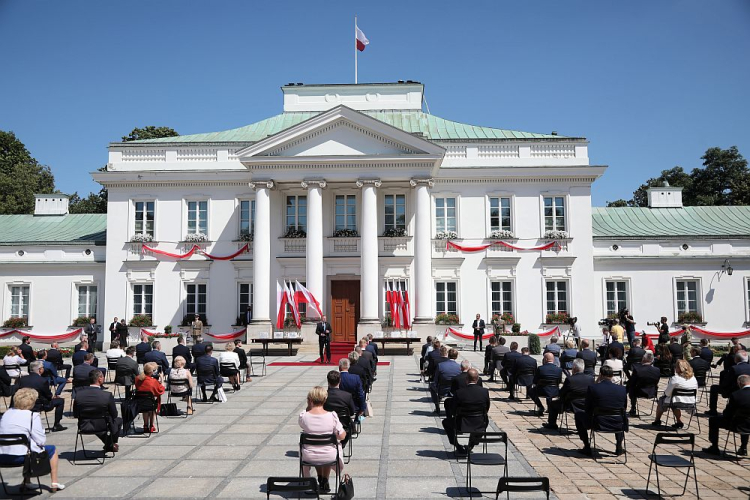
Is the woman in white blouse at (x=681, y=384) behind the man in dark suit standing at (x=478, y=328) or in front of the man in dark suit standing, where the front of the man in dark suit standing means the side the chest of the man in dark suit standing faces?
in front

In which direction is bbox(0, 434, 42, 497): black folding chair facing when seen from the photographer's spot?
facing away from the viewer and to the right of the viewer

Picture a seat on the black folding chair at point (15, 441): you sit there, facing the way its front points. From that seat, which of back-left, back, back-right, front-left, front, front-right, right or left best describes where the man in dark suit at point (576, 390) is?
front-right

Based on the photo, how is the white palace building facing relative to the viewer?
toward the camera

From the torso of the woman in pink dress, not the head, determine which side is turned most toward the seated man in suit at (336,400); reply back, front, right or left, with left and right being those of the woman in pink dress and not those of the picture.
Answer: front

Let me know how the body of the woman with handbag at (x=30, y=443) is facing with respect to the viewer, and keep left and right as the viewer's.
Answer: facing away from the viewer and to the right of the viewer

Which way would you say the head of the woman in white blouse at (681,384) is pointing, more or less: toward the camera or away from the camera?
away from the camera

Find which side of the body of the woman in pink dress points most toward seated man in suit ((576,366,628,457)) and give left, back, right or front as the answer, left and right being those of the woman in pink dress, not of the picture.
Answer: right

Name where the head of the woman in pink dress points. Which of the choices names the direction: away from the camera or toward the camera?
away from the camera

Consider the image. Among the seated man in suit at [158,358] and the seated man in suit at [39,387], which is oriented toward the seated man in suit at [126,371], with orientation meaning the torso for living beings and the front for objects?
the seated man in suit at [39,387]

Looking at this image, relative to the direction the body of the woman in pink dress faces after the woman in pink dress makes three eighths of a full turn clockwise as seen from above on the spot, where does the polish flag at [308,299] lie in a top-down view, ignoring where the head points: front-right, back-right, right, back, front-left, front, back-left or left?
back-left

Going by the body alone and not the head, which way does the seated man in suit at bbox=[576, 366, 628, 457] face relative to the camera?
away from the camera

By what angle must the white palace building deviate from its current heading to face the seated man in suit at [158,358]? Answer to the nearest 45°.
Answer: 0° — it already faces them
